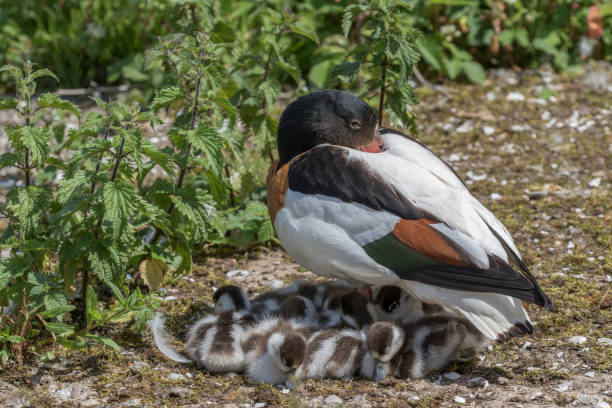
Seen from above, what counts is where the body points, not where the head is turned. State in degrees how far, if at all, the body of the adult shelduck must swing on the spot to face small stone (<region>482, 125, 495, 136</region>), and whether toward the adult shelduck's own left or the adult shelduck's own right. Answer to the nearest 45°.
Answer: approximately 90° to the adult shelduck's own right

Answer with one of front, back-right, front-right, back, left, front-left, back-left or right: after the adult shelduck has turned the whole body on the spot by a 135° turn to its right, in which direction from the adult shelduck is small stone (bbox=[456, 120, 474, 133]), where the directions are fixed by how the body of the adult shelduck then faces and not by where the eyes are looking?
front-left

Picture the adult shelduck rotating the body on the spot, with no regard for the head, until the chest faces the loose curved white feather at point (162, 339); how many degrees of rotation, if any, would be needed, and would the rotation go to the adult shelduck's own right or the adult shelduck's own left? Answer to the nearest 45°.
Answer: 0° — it already faces it

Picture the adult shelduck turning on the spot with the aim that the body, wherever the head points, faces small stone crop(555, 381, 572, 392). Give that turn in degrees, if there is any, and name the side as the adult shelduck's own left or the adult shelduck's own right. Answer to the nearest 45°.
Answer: approximately 180°

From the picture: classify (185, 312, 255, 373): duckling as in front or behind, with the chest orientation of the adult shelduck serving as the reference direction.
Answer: in front

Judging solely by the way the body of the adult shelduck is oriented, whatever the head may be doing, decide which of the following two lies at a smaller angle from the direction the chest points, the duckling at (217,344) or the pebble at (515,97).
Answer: the duckling

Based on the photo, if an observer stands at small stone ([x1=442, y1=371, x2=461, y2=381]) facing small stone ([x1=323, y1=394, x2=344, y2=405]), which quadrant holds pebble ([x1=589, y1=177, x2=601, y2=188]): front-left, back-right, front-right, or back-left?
back-right

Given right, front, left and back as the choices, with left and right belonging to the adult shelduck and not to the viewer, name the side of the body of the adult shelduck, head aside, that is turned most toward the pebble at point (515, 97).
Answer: right

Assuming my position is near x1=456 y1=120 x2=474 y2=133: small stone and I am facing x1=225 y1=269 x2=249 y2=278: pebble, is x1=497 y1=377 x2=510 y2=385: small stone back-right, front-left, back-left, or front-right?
front-left

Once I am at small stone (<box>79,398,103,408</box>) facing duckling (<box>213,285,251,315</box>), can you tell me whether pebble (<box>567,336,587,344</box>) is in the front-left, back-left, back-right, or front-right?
front-right

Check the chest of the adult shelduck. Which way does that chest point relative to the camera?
to the viewer's left
